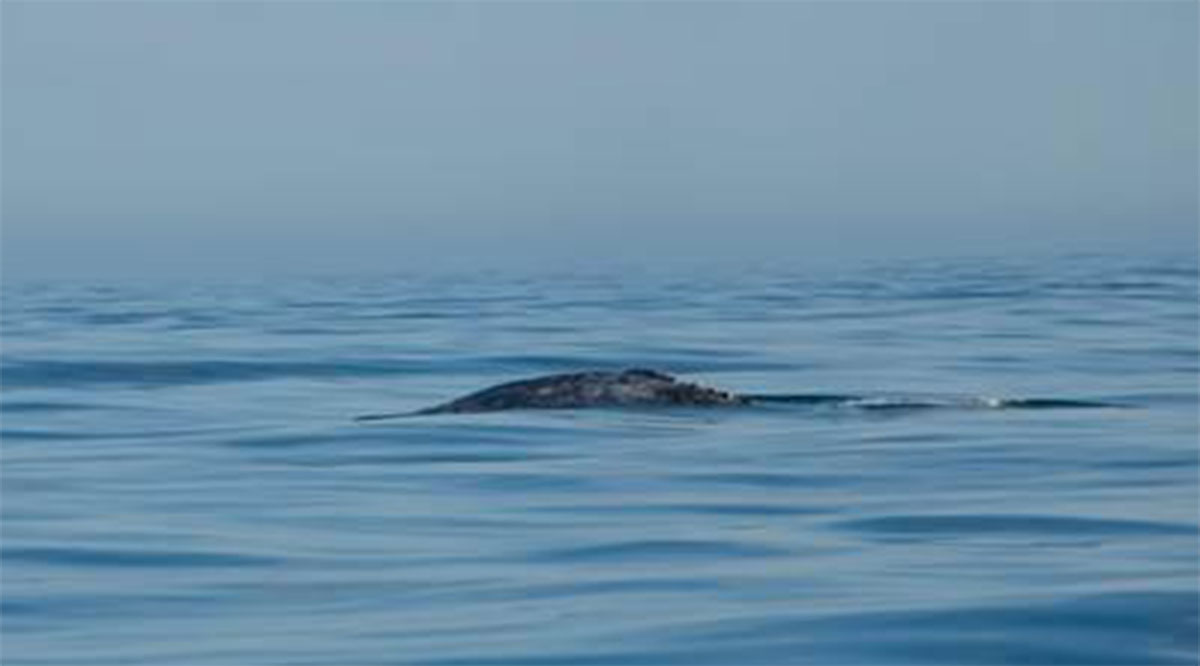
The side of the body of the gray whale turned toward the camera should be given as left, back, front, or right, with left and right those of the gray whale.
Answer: left
